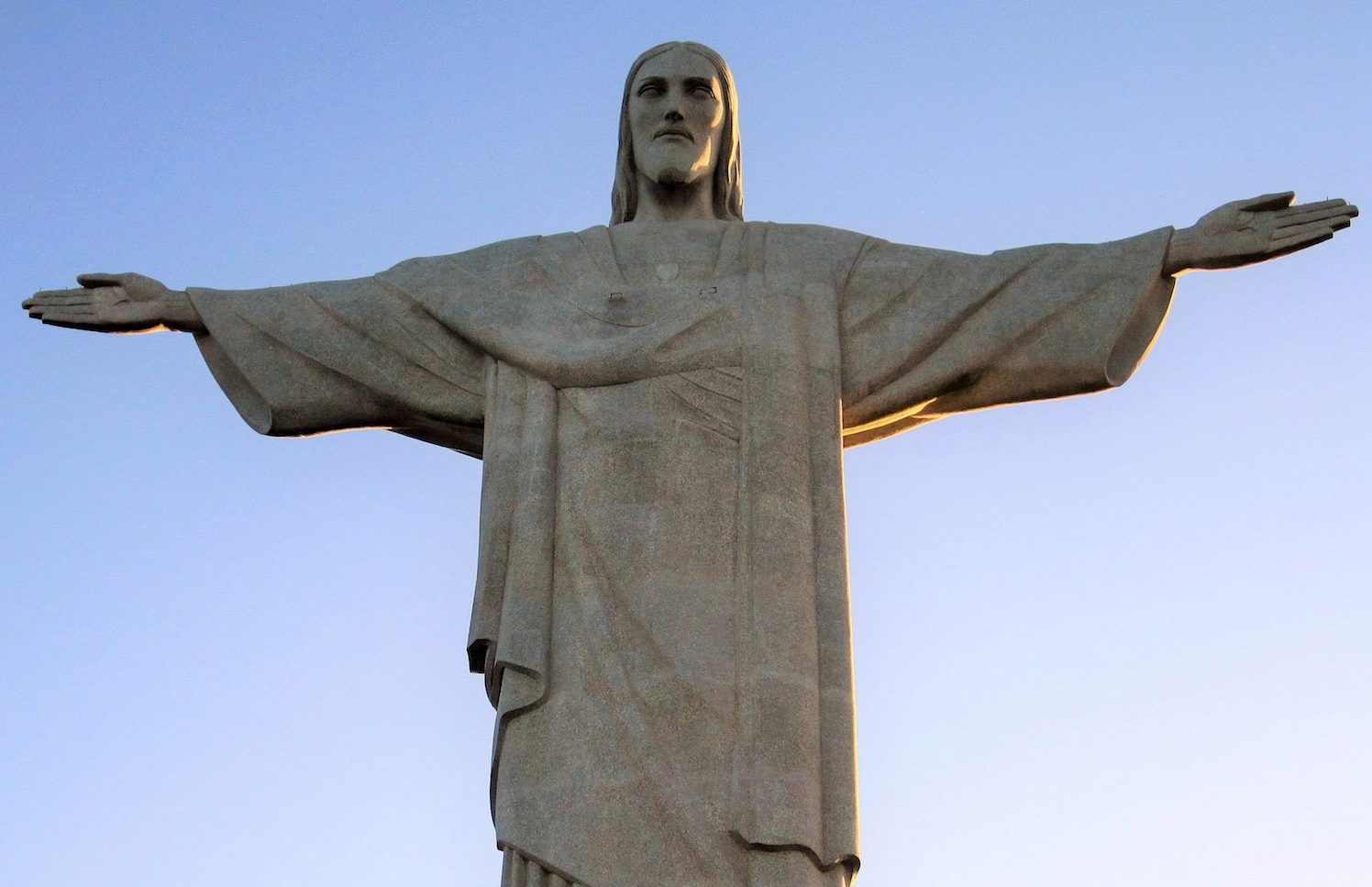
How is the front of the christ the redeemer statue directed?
toward the camera
